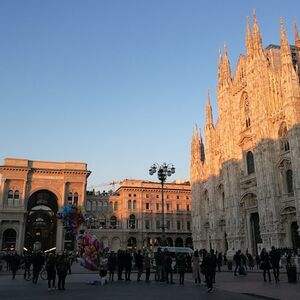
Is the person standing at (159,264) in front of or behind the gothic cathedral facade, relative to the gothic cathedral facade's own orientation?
in front

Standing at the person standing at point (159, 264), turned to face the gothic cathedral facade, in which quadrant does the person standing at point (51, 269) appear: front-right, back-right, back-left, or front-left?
back-left
